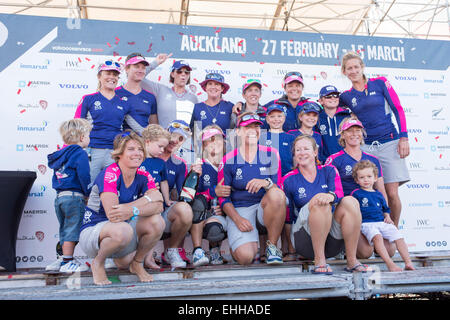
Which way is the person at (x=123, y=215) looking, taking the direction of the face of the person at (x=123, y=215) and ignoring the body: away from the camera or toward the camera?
toward the camera

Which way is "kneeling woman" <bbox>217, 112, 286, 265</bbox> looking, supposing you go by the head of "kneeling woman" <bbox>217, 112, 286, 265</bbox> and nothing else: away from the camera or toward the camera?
toward the camera

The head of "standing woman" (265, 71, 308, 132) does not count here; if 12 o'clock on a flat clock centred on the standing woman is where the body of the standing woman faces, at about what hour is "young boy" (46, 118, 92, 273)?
The young boy is roughly at 2 o'clock from the standing woman.

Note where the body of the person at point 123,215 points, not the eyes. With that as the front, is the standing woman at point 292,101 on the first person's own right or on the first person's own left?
on the first person's own left

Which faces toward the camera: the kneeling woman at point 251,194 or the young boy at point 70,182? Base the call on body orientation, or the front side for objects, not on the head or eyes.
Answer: the kneeling woman

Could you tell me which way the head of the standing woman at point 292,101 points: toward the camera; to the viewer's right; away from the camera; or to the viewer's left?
toward the camera

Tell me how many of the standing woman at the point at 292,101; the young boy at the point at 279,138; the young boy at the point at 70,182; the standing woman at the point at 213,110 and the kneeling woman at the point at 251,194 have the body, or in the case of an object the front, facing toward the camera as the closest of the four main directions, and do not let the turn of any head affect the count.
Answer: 4

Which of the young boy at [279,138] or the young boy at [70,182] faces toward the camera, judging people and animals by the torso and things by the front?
the young boy at [279,138]

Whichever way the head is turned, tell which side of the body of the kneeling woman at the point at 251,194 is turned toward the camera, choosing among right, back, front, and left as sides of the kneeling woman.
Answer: front

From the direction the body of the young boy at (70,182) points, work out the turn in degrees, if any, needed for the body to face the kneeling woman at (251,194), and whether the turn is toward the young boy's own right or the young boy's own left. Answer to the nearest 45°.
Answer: approximately 45° to the young boy's own right

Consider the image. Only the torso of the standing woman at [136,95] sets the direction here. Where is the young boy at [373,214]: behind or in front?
in front

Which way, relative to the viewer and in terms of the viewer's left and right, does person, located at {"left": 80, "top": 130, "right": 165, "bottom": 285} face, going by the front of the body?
facing the viewer and to the right of the viewer

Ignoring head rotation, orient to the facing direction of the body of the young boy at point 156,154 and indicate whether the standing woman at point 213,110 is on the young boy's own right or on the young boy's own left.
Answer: on the young boy's own left

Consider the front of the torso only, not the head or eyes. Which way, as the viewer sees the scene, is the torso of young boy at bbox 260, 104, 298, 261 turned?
toward the camera
